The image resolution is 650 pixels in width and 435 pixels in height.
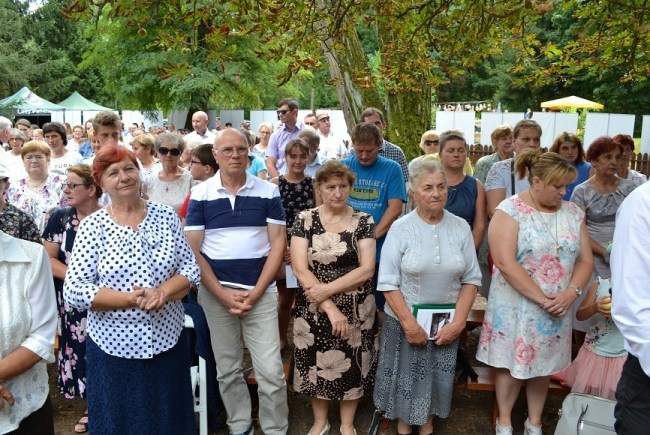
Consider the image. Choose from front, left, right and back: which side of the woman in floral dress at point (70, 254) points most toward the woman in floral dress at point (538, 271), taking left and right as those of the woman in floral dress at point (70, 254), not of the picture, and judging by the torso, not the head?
left

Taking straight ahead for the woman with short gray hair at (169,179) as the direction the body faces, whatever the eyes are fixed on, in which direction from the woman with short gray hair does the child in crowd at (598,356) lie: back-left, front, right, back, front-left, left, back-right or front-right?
front-left

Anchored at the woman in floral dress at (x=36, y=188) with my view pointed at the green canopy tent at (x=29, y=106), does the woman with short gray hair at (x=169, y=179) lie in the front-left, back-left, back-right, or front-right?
back-right

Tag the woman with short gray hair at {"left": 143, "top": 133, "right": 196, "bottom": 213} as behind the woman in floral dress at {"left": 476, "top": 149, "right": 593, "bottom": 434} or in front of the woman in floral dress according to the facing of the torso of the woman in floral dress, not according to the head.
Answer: behind

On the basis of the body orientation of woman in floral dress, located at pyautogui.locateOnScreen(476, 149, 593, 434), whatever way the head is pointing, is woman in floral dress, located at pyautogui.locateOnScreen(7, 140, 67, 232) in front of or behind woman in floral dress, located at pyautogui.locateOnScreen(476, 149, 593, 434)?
behind

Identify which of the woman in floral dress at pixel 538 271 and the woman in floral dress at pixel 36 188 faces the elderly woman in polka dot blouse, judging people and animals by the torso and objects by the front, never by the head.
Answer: the woman in floral dress at pixel 36 188

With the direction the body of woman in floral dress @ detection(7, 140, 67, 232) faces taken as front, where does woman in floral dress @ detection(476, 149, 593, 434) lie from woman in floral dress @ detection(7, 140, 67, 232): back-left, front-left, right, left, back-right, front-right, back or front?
front-left

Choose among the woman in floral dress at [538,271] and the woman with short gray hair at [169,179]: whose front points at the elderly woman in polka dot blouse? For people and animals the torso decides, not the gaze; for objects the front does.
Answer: the woman with short gray hair

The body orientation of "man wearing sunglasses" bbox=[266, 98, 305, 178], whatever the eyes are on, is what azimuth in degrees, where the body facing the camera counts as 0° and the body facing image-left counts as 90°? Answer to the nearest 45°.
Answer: approximately 45°

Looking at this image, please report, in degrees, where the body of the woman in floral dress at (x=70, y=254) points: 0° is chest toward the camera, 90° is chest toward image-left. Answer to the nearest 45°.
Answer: approximately 45°

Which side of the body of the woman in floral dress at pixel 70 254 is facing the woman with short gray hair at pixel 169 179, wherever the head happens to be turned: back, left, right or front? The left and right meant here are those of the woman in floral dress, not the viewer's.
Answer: back
